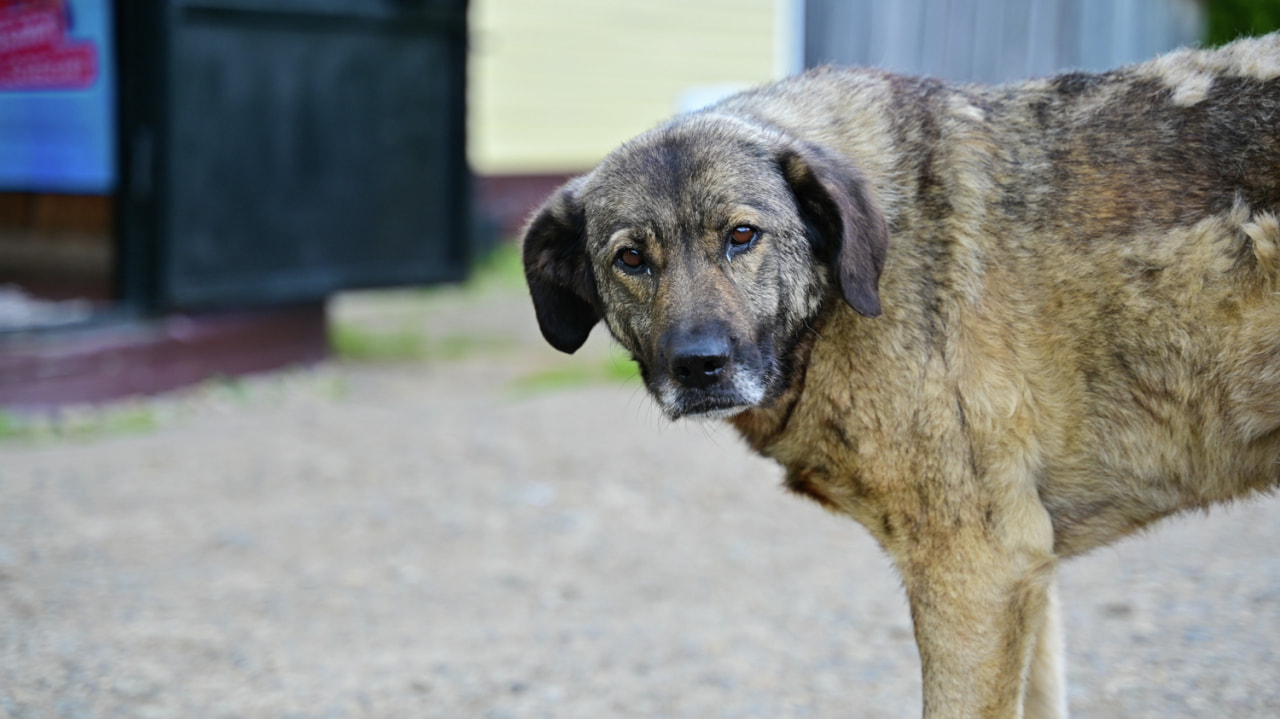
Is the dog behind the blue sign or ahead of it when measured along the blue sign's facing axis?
ahead

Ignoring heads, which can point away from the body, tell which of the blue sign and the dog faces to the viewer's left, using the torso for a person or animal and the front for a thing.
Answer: the dog

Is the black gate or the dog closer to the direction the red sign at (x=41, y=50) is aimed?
the dog

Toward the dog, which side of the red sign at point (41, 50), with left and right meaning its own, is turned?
front

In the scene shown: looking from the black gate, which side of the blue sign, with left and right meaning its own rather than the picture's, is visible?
left

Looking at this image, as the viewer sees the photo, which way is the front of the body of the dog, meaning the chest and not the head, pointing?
to the viewer's left

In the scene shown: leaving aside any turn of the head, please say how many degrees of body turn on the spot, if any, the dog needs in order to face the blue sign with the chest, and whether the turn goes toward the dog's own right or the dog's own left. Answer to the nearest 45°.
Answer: approximately 45° to the dog's own right

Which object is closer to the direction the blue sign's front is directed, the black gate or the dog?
the dog

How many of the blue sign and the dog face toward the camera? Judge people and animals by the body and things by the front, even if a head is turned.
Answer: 1

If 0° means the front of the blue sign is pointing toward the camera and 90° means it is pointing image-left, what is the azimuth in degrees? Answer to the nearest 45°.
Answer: approximately 0°

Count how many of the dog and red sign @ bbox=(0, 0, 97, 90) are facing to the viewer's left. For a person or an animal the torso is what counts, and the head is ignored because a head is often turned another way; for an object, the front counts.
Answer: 1
